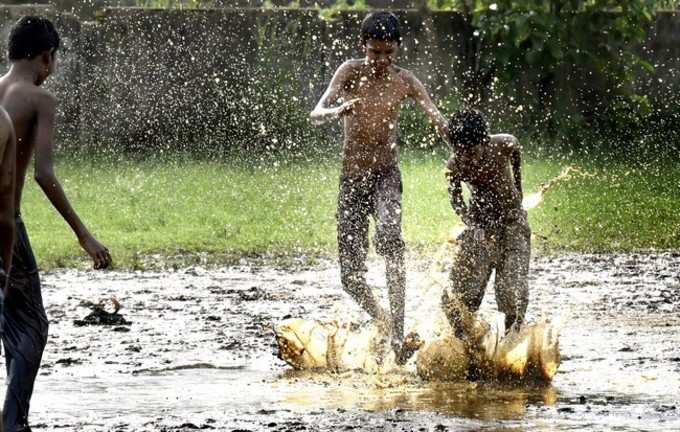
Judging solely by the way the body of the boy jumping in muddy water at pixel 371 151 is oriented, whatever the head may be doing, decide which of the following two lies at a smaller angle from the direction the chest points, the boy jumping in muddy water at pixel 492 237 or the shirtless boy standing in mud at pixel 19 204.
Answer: the shirtless boy standing in mud

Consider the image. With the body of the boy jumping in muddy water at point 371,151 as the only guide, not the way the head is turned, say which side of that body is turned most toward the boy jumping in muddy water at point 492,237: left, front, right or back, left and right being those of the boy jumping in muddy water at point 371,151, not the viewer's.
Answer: left

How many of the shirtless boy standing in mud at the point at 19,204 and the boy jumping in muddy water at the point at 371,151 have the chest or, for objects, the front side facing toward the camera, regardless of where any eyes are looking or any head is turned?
1

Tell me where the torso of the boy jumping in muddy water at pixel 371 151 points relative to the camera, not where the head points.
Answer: toward the camera

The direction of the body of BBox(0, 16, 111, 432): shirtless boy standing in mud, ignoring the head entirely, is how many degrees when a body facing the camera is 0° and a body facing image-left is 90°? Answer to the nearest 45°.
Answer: approximately 225°

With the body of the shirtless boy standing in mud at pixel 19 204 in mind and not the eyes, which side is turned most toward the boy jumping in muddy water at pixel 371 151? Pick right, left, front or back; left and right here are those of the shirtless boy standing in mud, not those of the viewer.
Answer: front

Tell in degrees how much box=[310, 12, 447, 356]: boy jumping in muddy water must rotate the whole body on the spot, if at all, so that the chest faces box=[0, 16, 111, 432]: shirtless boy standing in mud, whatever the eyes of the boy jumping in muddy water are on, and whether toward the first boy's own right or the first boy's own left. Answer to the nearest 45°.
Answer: approximately 45° to the first boy's own right
